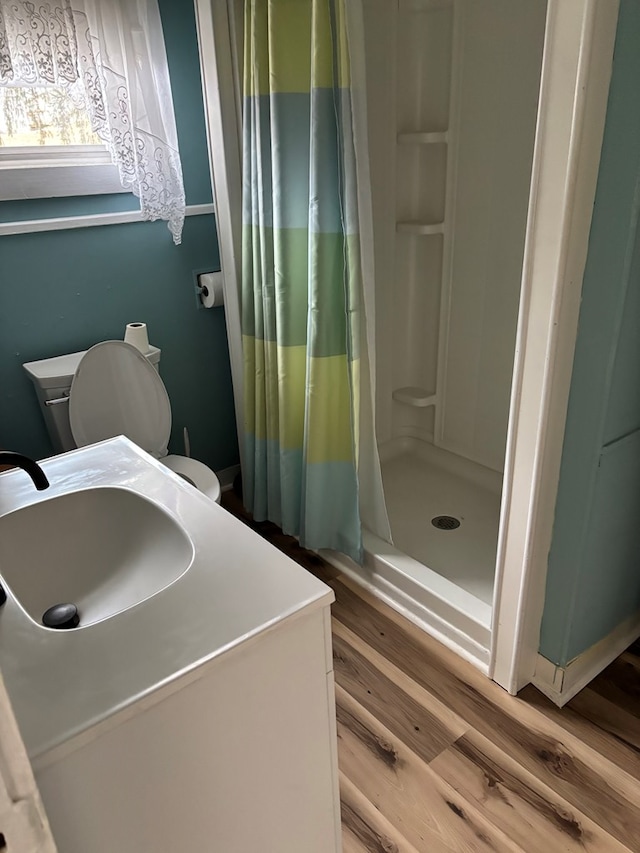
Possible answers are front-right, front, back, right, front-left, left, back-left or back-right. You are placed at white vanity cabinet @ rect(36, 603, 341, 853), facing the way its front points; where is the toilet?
front-left

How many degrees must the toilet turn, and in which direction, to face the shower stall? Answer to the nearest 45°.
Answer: approximately 45° to its left

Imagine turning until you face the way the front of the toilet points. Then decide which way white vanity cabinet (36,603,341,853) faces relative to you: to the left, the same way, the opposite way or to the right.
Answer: to the left

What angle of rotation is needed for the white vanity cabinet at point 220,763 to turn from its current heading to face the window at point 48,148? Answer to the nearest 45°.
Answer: approximately 45° to its left
